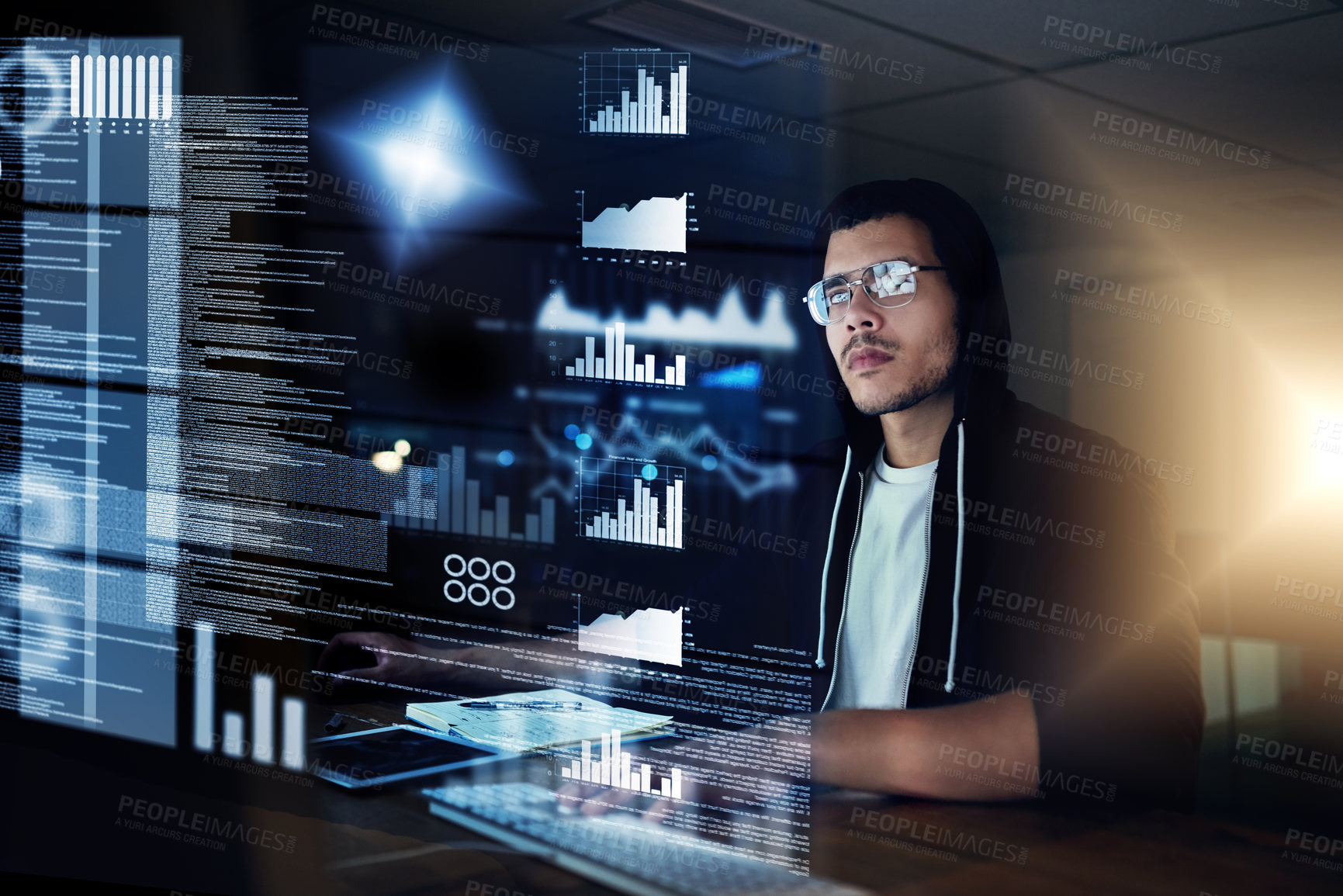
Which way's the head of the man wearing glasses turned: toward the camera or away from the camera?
toward the camera

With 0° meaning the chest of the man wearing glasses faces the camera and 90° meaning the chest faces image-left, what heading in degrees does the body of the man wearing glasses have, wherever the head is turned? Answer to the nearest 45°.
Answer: approximately 45°

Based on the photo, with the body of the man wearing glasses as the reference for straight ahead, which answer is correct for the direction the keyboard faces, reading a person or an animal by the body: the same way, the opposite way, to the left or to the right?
the opposite way

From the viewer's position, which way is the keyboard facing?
facing away from the viewer and to the right of the viewer
